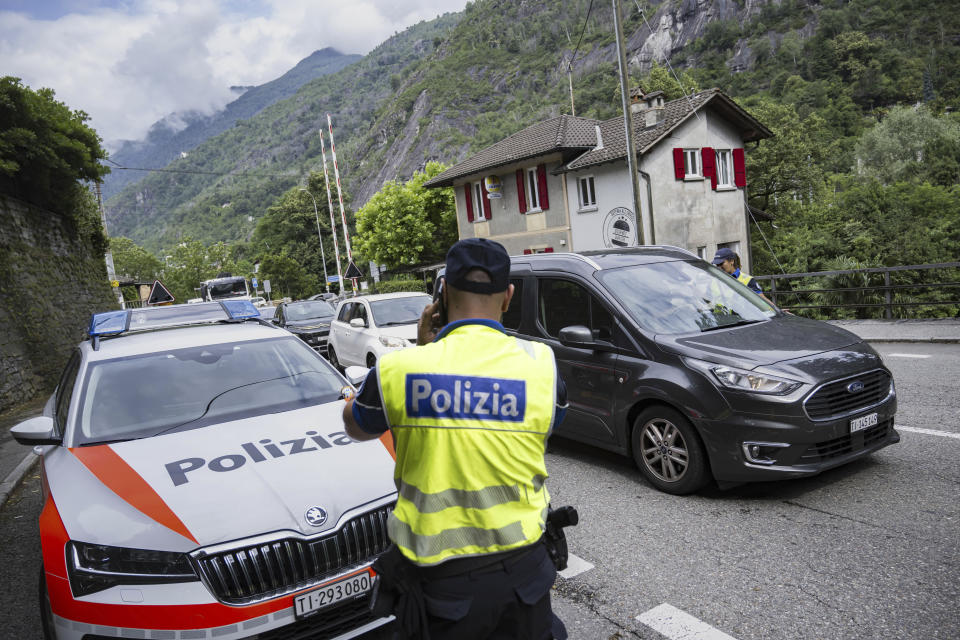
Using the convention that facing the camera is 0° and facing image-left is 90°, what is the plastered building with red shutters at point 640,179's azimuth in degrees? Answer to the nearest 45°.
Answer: approximately 45°

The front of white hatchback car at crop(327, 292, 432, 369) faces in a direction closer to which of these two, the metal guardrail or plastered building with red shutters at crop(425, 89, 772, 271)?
the metal guardrail

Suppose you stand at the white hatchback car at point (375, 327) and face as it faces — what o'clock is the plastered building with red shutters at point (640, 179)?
The plastered building with red shutters is roughly at 9 o'clock from the white hatchback car.

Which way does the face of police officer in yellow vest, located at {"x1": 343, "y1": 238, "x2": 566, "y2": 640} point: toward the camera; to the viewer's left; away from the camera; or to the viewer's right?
away from the camera

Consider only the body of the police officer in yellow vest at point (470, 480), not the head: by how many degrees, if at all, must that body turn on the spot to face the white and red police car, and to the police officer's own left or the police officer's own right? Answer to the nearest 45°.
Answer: approximately 45° to the police officer's own left

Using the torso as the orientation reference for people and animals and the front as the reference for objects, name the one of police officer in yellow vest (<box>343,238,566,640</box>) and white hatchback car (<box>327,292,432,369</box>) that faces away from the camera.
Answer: the police officer in yellow vest

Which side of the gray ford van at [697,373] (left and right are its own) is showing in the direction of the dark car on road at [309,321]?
back

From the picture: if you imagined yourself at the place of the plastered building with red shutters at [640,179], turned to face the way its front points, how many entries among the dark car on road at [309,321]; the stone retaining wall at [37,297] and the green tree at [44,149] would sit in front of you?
3

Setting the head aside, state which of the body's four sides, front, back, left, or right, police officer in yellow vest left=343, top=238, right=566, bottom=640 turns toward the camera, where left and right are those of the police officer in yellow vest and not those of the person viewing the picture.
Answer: back

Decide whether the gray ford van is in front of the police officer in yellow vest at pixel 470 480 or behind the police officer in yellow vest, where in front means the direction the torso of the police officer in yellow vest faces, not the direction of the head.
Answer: in front

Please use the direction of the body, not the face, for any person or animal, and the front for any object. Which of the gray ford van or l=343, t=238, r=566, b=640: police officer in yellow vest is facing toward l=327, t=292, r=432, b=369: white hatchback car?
the police officer in yellow vest

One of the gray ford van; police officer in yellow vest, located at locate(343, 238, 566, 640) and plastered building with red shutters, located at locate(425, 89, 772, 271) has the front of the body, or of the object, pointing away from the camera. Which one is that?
the police officer in yellow vest

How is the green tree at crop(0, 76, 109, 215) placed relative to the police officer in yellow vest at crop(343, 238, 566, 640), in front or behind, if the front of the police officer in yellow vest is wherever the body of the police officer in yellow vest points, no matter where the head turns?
in front
